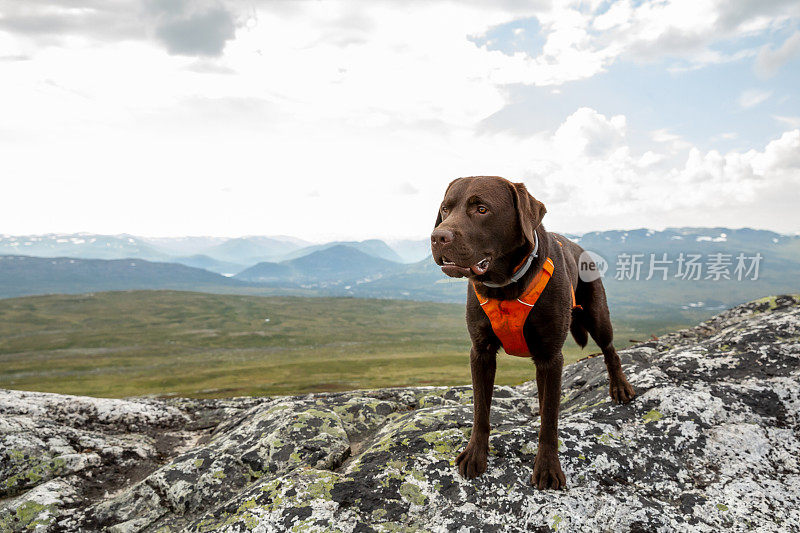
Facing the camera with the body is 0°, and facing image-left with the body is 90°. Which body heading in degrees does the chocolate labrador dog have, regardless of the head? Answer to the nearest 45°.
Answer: approximately 45°
